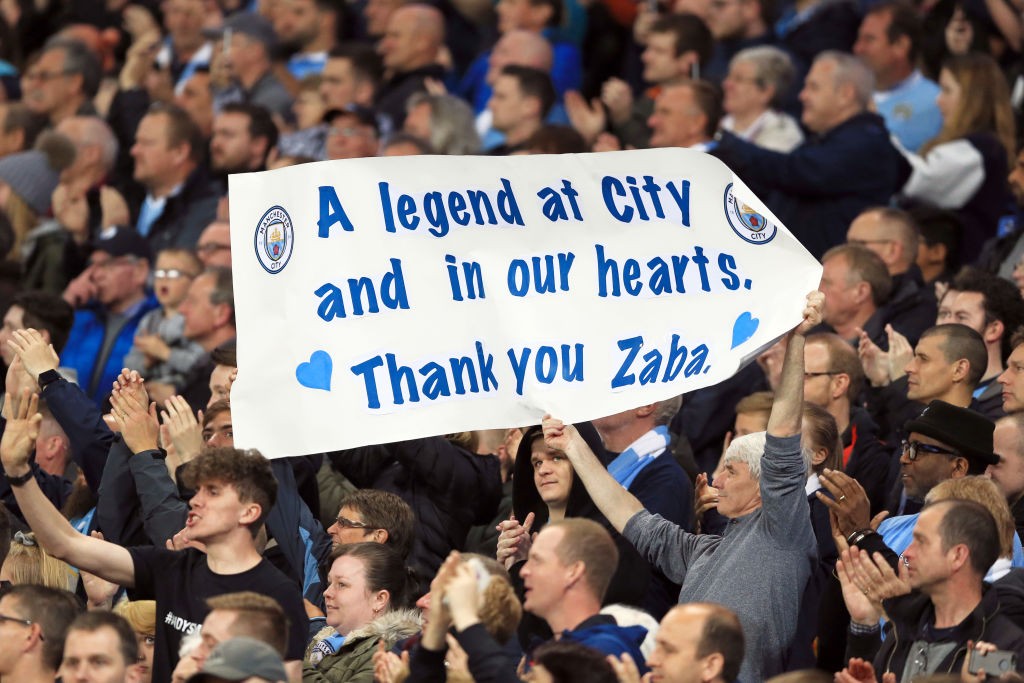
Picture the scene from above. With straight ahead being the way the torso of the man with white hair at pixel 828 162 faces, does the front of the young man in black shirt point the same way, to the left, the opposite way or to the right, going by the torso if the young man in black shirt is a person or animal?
to the left

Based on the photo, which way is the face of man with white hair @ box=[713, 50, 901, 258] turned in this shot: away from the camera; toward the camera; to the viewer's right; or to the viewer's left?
to the viewer's left

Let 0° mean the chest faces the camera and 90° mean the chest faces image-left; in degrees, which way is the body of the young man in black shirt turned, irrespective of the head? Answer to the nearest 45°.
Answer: approximately 45°

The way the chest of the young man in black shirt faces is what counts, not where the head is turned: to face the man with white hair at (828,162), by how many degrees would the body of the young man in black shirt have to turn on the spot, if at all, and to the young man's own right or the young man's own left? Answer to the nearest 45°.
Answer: approximately 180°

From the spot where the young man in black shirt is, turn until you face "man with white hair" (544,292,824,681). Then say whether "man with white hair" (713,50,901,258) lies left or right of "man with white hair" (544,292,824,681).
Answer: left

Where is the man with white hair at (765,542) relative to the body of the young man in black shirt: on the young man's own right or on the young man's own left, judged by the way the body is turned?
on the young man's own left

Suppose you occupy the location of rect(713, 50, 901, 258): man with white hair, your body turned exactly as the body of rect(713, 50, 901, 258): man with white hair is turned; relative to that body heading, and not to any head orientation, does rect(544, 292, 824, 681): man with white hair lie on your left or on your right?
on your left

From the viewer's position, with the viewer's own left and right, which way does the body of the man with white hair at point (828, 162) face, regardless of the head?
facing to the left of the viewer

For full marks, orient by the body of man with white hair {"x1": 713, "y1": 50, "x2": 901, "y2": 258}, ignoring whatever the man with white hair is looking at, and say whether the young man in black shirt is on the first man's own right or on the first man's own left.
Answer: on the first man's own left
